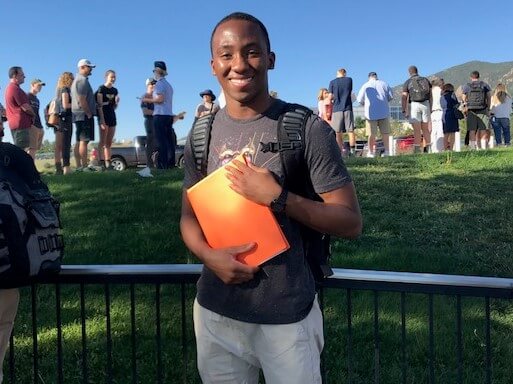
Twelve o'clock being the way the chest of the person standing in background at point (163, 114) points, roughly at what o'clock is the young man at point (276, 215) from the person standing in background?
The young man is roughly at 9 o'clock from the person standing in background.

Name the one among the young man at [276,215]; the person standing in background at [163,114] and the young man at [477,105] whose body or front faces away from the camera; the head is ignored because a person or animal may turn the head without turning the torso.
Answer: the young man at [477,105]

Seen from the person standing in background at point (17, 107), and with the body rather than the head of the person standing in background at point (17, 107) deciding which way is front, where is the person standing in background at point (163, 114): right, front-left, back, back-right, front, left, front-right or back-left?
front

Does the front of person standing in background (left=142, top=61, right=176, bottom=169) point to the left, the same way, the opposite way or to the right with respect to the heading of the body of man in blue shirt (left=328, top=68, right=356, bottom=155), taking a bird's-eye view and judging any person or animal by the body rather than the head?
to the left

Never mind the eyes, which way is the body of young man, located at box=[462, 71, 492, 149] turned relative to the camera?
away from the camera

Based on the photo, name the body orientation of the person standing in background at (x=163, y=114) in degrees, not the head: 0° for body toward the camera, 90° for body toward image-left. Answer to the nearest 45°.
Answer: approximately 90°

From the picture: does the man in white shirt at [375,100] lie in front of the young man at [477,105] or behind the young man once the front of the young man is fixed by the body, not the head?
behind

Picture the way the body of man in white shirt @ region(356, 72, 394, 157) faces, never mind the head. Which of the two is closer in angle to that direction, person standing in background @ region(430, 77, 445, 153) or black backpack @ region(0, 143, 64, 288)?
the person standing in background

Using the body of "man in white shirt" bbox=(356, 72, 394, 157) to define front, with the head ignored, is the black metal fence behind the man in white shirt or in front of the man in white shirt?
behind

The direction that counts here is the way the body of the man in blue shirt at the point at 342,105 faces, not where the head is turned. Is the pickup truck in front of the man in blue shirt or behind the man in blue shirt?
in front

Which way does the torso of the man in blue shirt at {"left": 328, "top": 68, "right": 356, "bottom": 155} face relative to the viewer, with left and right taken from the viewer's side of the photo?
facing away from the viewer

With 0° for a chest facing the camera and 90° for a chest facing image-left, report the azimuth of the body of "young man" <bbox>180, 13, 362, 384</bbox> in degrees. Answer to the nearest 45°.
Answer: approximately 0°

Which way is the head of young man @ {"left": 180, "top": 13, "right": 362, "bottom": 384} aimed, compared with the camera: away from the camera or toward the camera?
toward the camera

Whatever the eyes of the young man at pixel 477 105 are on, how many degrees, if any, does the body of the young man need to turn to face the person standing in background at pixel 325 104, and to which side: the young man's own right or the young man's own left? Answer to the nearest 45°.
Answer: approximately 135° to the young man's own left
